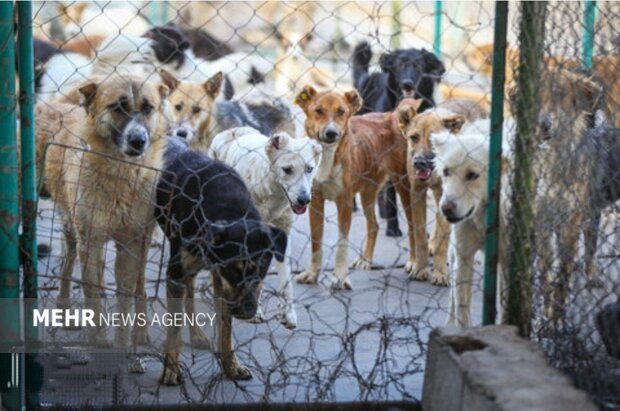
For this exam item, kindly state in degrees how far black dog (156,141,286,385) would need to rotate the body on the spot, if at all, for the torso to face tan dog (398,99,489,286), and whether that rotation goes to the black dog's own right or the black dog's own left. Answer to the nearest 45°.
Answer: approximately 90° to the black dog's own left

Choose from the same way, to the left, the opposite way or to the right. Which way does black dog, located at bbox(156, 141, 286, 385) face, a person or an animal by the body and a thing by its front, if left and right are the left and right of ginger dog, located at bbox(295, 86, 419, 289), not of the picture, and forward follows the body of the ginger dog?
to the left

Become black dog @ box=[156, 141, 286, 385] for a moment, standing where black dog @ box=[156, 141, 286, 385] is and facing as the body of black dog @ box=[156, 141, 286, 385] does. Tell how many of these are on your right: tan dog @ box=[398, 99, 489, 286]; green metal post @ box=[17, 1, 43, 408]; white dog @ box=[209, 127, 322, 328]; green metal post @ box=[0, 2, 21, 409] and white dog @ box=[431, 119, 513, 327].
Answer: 2

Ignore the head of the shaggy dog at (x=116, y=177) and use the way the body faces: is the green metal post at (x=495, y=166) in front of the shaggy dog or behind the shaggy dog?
in front

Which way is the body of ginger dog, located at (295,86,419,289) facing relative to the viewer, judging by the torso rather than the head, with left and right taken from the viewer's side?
facing the viewer and to the left of the viewer

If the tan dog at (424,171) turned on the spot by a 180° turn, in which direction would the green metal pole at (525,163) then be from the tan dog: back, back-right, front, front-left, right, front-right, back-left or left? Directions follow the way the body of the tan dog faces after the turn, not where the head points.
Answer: back-right

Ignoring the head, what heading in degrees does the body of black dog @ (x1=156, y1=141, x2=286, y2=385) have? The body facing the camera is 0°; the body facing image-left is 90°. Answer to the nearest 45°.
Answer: approximately 315°

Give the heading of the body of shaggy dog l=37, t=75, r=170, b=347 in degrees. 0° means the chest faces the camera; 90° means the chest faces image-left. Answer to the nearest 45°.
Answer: approximately 315°

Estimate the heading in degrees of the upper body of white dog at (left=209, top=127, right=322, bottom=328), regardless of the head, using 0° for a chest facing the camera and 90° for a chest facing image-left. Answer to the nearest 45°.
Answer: approximately 315°

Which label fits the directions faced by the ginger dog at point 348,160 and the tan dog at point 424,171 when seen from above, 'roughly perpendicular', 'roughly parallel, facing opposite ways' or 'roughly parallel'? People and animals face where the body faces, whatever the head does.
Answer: roughly parallel

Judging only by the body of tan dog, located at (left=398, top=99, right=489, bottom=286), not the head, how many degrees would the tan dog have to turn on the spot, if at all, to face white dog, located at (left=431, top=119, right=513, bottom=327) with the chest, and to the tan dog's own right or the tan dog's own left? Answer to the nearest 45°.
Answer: approximately 45° to the tan dog's own left

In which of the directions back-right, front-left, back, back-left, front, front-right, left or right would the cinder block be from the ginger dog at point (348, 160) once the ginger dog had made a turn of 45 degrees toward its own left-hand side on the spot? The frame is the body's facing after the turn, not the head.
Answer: front

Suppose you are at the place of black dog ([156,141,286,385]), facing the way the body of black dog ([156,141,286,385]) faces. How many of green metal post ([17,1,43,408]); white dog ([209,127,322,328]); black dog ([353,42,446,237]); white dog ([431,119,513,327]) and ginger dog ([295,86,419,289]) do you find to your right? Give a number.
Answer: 1

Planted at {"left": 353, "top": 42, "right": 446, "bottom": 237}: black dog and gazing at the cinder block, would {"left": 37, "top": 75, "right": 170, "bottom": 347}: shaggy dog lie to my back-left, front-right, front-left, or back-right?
front-right

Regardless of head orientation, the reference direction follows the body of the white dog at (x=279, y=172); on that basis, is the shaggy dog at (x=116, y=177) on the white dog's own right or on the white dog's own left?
on the white dog's own right

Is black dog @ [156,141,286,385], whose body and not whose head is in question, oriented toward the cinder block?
yes

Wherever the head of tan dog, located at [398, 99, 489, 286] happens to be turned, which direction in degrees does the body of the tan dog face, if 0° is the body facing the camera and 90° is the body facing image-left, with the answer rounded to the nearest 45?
approximately 45°

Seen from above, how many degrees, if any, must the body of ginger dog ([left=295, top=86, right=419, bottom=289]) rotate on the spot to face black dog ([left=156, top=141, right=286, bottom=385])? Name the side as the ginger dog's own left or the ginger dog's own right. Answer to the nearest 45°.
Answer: approximately 45° to the ginger dog's own left

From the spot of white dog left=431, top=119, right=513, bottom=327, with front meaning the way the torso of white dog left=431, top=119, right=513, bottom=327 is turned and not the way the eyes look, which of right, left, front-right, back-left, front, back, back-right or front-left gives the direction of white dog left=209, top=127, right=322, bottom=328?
right
